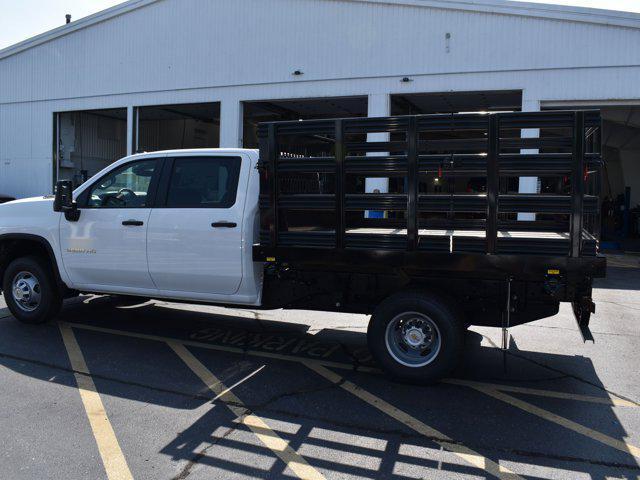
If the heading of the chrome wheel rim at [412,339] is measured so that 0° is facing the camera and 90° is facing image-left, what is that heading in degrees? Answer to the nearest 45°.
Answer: approximately 0°

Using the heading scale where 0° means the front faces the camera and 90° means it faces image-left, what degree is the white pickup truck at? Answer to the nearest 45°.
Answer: approximately 90°

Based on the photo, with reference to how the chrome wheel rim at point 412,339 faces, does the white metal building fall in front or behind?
behind
